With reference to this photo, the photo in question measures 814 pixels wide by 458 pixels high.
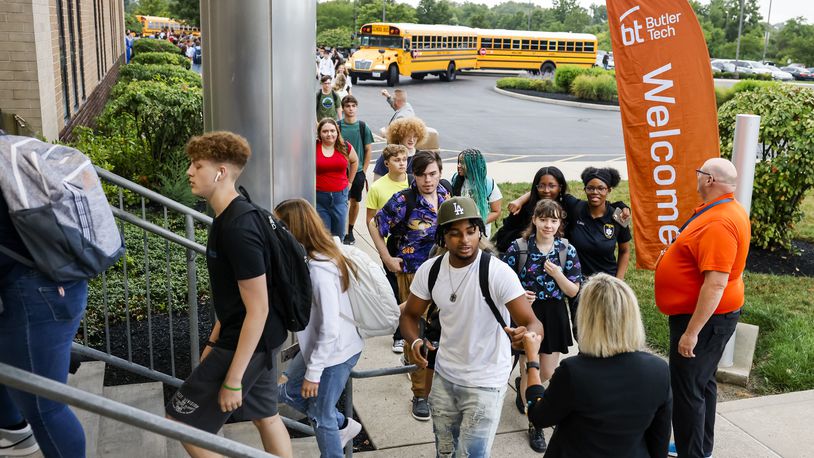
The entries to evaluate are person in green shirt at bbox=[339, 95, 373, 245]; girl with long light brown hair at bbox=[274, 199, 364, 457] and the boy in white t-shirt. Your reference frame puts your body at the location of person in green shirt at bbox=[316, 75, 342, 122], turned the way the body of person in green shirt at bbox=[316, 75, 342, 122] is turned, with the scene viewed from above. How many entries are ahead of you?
3

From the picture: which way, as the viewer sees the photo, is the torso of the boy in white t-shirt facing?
toward the camera

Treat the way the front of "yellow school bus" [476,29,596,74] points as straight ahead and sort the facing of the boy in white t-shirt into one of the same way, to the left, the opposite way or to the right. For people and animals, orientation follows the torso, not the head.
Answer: to the left

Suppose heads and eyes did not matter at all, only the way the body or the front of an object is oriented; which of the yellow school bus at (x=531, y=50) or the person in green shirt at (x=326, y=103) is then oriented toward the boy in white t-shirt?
the person in green shirt

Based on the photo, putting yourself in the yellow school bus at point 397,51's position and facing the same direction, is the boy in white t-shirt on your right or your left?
on your left

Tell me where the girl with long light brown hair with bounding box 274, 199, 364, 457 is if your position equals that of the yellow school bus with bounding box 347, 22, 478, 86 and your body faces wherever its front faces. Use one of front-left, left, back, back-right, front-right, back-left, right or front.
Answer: front-left

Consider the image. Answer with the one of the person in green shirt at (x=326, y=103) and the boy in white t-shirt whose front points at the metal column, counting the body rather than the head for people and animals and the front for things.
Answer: the person in green shirt

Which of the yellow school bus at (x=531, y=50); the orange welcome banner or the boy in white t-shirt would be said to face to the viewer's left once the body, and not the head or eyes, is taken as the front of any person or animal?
the yellow school bus

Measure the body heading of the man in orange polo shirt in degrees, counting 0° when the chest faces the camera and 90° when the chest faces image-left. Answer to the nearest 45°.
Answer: approximately 90°

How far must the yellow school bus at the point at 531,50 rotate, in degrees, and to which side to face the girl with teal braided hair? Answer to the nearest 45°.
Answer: approximately 90° to its left

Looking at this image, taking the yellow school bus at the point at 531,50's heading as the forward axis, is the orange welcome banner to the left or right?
on its left

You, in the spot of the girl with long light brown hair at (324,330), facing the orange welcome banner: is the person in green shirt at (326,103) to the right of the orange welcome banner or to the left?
left
